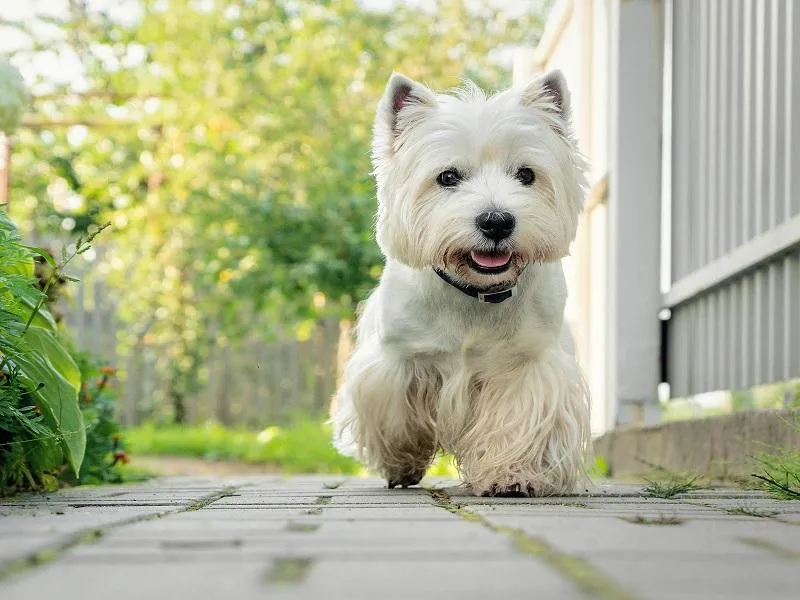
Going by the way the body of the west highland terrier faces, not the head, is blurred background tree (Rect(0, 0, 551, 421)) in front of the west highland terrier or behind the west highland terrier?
behind

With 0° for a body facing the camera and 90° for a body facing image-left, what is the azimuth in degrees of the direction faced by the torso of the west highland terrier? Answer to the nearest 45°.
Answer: approximately 0°

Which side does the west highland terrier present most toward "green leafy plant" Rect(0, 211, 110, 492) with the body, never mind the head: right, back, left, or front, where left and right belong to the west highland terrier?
right

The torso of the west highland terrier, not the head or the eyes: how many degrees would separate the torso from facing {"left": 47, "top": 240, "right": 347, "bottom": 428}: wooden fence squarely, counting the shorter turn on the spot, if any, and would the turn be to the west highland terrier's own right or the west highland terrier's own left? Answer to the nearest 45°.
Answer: approximately 180°

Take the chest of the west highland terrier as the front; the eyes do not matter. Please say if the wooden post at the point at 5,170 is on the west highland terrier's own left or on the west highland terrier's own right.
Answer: on the west highland terrier's own right

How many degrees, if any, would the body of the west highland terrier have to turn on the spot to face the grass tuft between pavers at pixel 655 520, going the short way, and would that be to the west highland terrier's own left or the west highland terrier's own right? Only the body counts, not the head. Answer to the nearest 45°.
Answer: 0° — it already faces it
